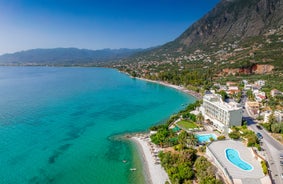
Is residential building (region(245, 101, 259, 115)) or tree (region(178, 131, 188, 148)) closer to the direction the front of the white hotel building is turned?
the tree

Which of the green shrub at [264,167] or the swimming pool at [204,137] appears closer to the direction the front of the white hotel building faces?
the swimming pool

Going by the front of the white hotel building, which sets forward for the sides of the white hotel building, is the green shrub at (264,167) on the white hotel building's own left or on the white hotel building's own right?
on the white hotel building's own left

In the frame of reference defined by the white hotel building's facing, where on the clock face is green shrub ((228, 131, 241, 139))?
The green shrub is roughly at 10 o'clock from the white hotel building.

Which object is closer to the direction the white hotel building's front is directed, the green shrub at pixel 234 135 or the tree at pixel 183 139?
the tree

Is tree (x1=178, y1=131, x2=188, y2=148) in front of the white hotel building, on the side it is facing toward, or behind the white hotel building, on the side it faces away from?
in front

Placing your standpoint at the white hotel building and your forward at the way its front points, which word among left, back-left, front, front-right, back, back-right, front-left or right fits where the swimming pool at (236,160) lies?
front-left

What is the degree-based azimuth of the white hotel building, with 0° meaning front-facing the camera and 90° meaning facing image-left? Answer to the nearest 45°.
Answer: approximately 45°
